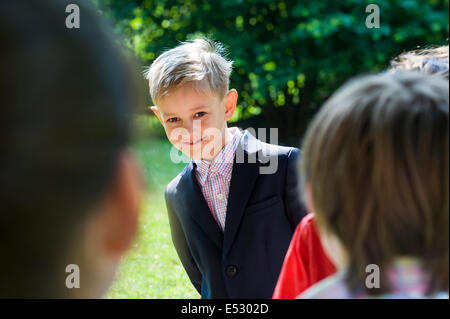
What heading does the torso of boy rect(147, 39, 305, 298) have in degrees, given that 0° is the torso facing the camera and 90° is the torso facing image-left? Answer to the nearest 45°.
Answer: approximately 0°

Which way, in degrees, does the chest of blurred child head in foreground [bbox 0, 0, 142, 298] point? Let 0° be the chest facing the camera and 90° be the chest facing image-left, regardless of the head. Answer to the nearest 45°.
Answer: approximately 180°
